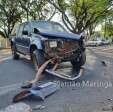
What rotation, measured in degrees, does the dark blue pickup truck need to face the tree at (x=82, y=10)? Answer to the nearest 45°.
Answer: approximately 135° to its left

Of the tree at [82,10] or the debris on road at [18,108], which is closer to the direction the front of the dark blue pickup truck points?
the debris on road

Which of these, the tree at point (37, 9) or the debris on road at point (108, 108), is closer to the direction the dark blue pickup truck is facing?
the debris on road

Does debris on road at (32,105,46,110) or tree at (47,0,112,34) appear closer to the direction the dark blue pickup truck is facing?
the debris on road

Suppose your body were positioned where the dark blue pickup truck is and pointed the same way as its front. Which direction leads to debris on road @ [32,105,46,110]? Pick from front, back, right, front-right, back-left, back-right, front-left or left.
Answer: front-right

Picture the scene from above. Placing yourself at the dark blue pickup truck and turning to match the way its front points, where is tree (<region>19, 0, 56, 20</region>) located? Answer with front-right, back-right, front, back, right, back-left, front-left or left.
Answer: back-left

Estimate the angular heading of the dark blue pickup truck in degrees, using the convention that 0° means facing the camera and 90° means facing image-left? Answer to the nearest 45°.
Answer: approximately 315°

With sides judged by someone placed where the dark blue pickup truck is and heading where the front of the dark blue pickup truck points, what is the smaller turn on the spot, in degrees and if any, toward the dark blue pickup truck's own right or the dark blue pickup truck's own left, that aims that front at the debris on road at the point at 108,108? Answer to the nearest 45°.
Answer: approximately 45° to the dark blue pickup truck's own right

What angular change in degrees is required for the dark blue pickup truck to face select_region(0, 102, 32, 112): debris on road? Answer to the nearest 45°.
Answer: approximately 45° to its right
